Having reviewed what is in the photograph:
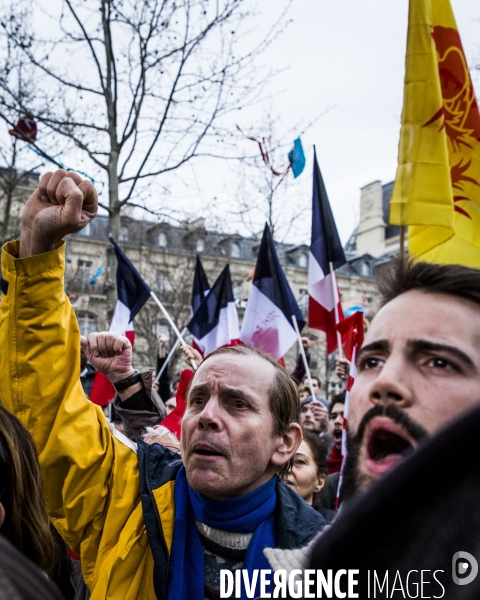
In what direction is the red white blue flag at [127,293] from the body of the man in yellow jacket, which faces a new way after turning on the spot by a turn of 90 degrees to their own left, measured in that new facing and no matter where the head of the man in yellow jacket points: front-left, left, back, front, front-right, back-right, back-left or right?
back-left

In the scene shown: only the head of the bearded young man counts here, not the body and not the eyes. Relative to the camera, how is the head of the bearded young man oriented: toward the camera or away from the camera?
toward the camera

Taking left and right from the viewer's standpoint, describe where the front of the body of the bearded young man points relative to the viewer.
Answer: facing the viewer and to the left of the viewer

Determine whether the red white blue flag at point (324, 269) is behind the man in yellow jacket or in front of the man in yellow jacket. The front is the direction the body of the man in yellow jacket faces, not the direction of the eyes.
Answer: behind

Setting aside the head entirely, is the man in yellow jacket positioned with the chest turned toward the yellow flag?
no

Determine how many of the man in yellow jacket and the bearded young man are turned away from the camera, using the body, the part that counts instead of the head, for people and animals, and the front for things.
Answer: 0

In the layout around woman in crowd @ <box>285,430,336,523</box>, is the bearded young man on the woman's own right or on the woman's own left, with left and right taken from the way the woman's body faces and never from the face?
on the woman's own left

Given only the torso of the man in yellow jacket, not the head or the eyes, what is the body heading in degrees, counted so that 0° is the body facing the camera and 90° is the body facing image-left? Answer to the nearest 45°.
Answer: approximately 45°

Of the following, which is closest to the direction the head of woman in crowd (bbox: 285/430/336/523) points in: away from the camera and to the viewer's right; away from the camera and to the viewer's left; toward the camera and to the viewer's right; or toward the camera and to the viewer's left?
toward the camera and to the viewer's left

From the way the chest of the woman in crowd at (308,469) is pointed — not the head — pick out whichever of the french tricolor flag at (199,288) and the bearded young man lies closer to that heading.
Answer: the bearded young man

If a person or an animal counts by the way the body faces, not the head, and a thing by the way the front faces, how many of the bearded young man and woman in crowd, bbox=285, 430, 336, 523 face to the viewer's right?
0

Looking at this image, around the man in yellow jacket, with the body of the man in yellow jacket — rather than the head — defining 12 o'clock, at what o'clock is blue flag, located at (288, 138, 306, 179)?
The blue flag is roughly at 5 o'clock from the man in yellow jacket.

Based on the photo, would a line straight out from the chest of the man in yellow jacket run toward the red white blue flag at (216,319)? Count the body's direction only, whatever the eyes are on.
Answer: no
